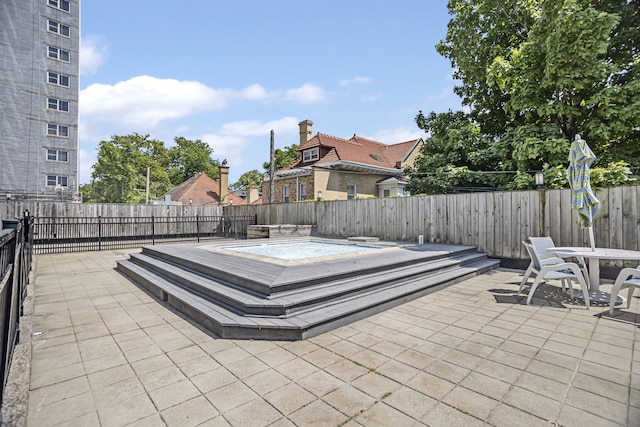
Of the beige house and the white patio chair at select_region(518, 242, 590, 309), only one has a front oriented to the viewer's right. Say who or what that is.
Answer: the white patio chair

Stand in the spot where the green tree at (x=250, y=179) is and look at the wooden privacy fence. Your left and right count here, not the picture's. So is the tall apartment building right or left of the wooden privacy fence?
right

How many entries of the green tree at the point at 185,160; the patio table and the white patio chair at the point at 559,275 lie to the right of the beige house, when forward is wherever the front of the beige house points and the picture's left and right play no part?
1

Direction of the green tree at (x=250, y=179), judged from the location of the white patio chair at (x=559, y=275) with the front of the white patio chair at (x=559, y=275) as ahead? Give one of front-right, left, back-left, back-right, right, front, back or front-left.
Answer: back-left

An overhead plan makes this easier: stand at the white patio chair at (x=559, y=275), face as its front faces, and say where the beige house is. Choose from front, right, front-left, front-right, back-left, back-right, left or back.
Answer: back-left

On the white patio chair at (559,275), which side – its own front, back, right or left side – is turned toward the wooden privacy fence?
left

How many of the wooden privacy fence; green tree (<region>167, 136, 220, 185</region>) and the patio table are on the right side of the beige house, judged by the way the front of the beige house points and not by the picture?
1

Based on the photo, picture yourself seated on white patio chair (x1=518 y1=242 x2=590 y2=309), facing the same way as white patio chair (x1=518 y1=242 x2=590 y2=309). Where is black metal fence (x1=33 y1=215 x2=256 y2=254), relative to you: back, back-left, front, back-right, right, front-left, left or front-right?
back

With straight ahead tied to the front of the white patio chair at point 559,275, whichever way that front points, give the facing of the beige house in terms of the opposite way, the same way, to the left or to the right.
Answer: to the right

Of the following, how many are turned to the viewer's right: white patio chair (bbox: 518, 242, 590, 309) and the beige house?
1

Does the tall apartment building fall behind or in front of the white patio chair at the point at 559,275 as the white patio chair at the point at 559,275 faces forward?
behind

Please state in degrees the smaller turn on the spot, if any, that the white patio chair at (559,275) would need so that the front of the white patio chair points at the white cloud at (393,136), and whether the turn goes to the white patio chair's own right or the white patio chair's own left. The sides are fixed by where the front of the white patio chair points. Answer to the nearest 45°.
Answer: approximately 135° to the white patio chair's own left

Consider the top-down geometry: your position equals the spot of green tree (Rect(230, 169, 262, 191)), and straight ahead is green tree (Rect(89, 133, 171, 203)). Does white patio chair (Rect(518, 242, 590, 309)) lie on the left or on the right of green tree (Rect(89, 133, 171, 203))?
left

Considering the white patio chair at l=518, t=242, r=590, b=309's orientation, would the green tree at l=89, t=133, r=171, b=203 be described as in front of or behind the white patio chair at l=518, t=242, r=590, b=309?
behind

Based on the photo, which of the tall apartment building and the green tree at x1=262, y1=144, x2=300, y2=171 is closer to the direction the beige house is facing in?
the tall apartment building

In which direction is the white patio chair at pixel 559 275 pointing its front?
to the viewer's right

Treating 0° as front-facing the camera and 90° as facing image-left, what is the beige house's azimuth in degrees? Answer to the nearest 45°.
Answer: approximately 45°
